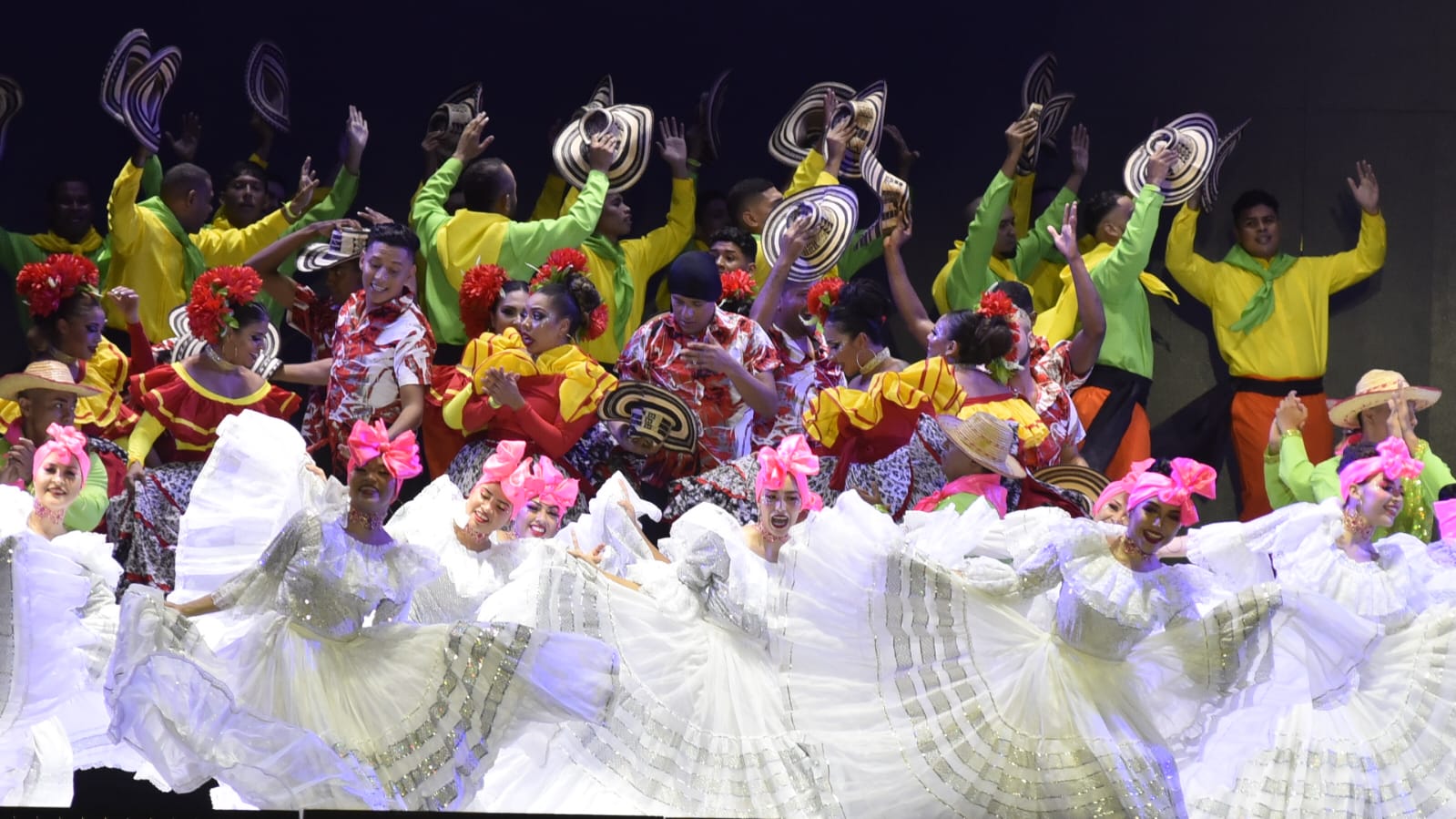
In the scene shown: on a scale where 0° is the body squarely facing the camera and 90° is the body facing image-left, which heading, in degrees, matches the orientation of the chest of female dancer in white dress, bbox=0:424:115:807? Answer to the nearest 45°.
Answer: approximately 0°

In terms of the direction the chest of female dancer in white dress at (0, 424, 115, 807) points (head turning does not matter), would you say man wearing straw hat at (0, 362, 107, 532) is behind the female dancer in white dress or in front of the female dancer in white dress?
behind

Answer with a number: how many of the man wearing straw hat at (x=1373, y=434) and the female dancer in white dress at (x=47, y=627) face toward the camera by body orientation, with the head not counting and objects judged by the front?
2
